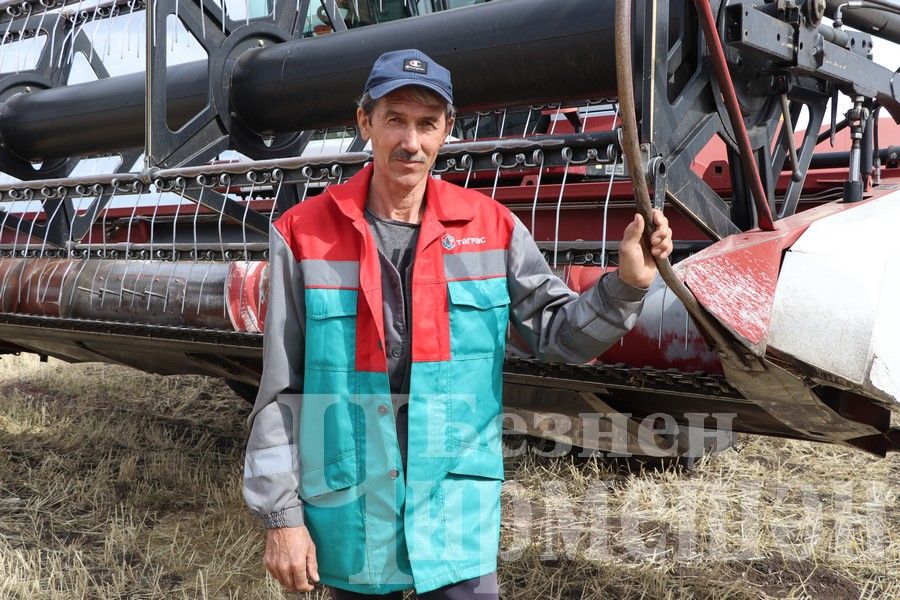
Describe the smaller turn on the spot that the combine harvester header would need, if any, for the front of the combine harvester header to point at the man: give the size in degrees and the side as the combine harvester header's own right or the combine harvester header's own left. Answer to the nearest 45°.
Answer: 0° — it already faces them

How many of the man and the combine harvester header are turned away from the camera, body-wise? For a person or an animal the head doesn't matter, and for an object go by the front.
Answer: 0

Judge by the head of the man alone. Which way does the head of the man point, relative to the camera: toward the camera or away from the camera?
toward the camera

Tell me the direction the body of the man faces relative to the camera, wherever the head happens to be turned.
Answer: toward the camera
